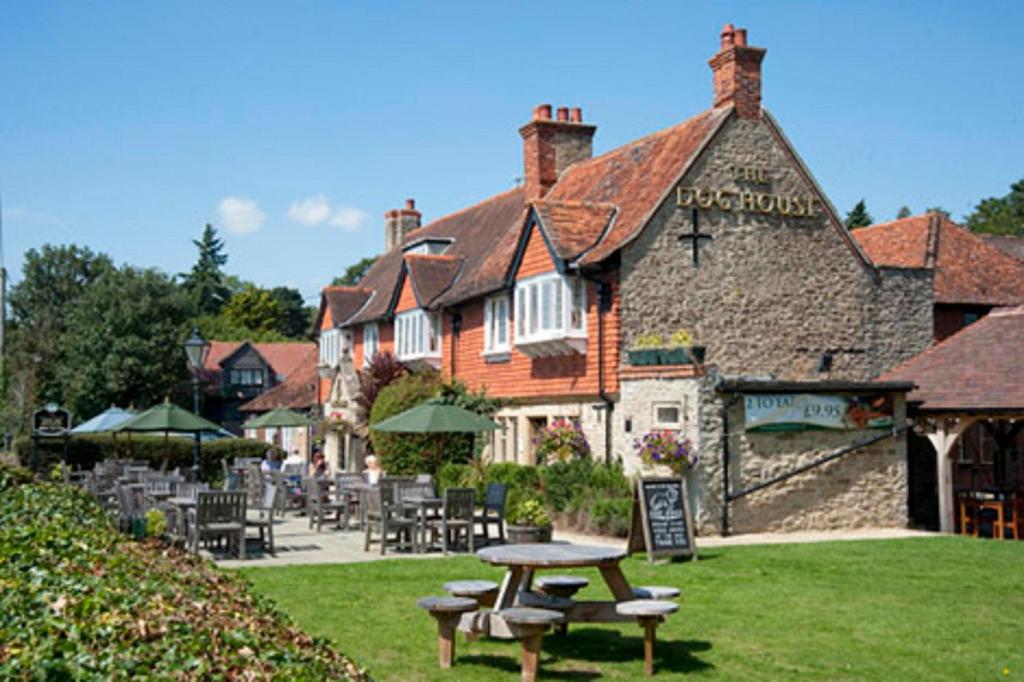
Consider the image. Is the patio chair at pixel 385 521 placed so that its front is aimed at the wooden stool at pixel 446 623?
no

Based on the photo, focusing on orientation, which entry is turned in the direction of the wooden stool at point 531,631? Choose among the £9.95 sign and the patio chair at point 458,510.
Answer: the £9.95 sign

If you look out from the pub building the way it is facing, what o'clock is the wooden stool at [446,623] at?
The wooden stool is roughly at 11 o'clock from the pub building.

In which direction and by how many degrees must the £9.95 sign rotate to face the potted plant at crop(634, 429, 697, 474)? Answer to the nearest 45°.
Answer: approximately 45° to its right

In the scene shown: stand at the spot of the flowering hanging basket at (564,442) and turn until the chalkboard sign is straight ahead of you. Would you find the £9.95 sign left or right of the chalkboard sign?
left

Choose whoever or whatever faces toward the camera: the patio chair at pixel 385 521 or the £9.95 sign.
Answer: the £9.95 sign

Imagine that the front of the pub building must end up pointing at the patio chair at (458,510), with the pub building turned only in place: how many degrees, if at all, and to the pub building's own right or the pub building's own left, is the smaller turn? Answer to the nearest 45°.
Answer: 0° — it already faces it

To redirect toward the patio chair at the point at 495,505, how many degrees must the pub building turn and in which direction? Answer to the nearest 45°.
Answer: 0° — it already faces it

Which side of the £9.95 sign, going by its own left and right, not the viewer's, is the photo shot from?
front

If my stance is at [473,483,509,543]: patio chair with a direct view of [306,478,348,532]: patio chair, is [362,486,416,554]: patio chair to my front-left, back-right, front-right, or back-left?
front-left

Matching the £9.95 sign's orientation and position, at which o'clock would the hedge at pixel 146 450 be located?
The hedge is roughly at 4 o'clock from the £9.95 sign.

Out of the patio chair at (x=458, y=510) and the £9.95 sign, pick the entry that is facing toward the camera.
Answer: the £9.95 sign

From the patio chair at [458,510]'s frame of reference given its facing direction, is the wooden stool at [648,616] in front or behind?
behind

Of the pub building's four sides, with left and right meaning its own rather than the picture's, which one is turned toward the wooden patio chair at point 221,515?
front

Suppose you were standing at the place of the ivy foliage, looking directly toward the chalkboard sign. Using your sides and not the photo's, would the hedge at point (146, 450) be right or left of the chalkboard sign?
left

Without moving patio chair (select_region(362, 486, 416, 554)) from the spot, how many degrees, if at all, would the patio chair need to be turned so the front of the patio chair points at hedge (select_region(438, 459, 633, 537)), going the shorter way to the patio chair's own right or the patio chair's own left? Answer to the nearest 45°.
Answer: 0° — it already faces it
